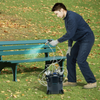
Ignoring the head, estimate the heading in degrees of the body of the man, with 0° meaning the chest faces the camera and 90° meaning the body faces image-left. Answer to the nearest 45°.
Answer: approximately 90°
